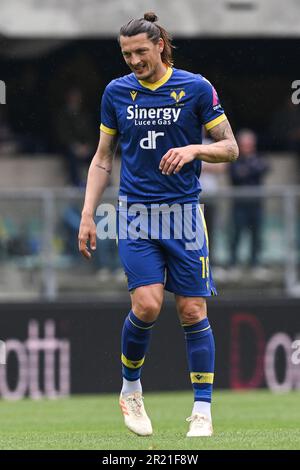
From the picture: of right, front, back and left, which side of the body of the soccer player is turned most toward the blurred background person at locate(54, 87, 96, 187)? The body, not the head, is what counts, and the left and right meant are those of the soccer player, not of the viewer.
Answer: back

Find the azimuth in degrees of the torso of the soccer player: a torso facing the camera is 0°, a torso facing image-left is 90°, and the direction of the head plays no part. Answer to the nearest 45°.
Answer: approximately 0°
